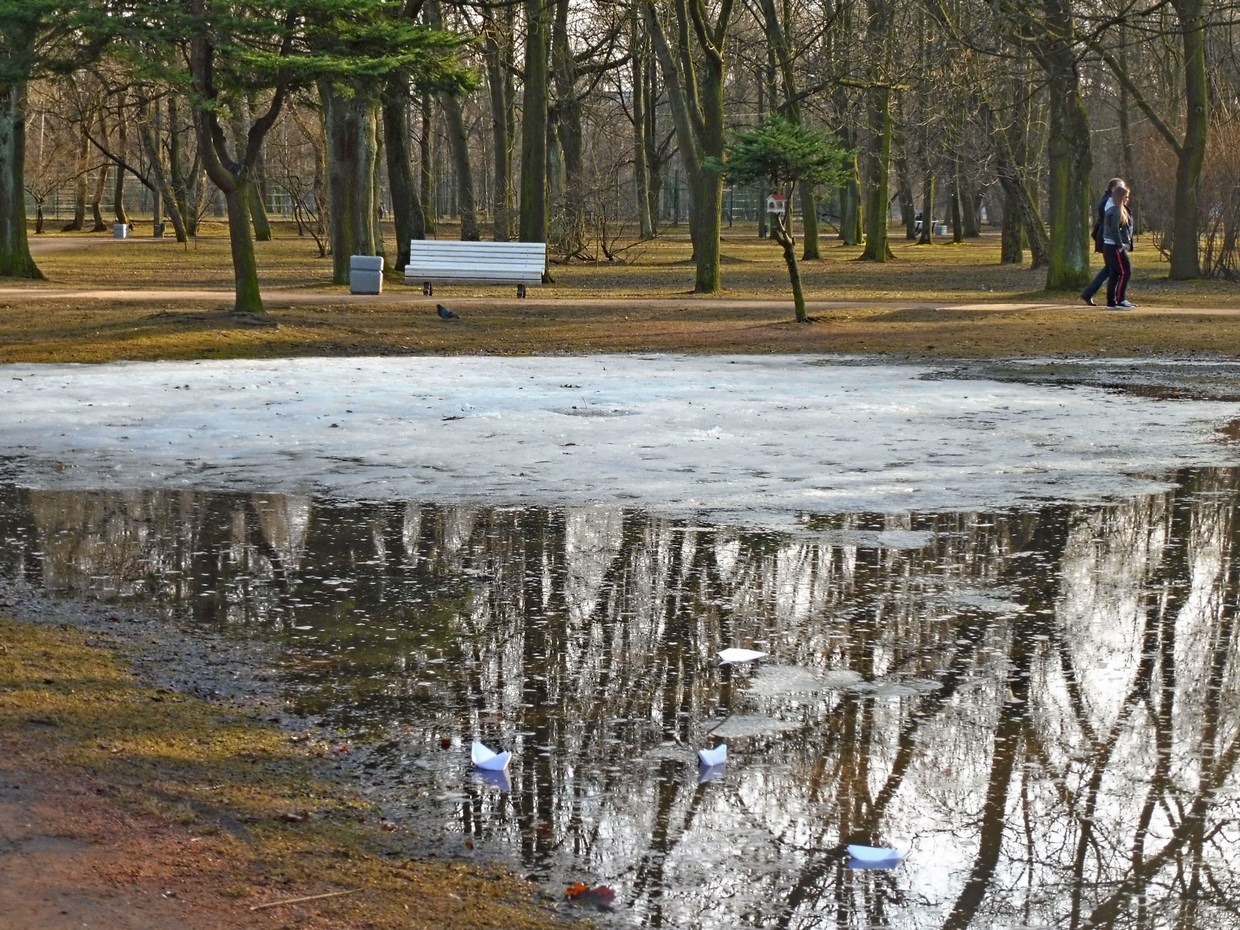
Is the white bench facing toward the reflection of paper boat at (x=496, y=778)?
yes

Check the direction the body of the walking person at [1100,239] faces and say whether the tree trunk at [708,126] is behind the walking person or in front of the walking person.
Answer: behind

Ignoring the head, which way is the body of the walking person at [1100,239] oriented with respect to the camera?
to the viewer's right

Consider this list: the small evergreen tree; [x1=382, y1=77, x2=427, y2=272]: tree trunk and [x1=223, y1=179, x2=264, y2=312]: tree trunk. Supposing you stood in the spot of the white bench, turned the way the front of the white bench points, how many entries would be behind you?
1

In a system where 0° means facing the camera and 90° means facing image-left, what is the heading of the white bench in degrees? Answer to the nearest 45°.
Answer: approximately 0°

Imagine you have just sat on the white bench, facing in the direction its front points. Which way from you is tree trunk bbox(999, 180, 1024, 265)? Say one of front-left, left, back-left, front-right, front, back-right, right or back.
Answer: back-left

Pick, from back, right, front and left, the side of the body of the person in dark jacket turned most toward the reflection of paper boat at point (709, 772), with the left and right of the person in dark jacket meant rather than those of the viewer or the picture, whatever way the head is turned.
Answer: right

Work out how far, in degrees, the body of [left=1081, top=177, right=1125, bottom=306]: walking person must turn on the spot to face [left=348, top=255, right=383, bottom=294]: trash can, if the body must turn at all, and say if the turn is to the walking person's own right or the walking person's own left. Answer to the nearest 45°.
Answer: approximately 180°

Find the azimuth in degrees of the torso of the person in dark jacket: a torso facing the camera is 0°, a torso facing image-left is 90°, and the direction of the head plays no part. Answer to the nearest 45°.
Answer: approximately 270°

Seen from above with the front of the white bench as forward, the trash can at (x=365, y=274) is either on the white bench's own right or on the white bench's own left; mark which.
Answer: on the white bench's own right

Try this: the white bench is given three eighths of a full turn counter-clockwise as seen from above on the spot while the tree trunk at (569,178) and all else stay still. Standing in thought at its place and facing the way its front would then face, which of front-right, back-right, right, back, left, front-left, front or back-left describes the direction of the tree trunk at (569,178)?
front-left
